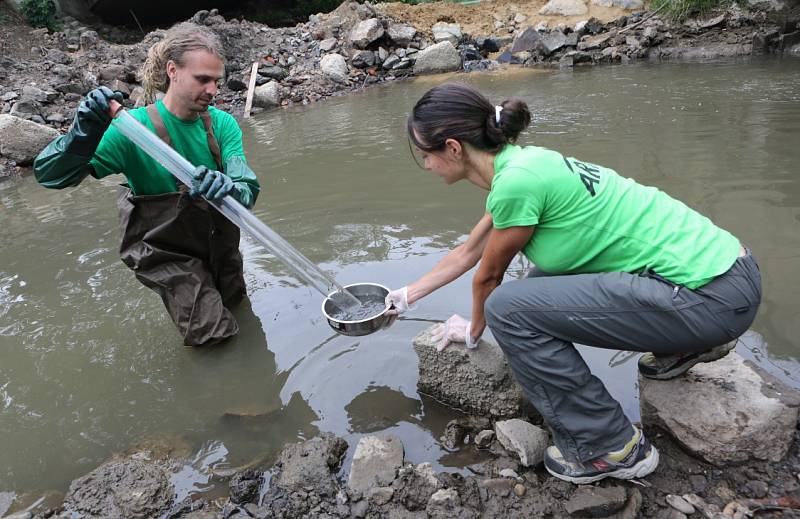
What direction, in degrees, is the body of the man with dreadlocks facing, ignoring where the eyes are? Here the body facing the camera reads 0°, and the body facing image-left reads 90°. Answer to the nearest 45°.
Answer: approximately 315°

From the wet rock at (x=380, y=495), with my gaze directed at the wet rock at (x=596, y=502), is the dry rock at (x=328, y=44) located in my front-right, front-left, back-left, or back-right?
back-left

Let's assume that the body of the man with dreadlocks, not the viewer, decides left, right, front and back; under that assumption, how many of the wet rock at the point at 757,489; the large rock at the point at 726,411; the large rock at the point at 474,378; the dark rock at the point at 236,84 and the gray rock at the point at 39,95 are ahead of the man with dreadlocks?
3

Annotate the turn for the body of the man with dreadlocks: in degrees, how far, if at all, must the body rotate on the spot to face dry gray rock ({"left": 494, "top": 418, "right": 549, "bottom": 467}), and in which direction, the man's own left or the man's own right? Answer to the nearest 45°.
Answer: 0° — they already face it

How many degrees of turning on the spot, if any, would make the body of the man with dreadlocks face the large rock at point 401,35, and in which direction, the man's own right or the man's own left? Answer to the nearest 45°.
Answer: approximately 90° to the man's own left

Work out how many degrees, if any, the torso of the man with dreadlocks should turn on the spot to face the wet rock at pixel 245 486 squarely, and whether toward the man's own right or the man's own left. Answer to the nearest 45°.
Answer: approximately 45° to the man's own right

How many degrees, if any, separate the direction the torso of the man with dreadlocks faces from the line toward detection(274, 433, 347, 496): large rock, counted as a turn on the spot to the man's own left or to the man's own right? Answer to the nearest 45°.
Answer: approximately 45° to the man's own right

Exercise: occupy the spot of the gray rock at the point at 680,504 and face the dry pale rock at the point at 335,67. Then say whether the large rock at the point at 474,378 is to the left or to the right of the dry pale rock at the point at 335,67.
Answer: left

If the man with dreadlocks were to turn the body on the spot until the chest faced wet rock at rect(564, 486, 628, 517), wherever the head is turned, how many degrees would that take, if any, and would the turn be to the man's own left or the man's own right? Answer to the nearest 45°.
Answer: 0° — they already face it

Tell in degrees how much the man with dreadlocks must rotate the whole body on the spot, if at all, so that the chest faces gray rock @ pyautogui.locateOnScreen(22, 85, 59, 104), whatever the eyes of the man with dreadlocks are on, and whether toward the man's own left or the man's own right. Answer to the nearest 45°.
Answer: approximately 135° to the man's own left
